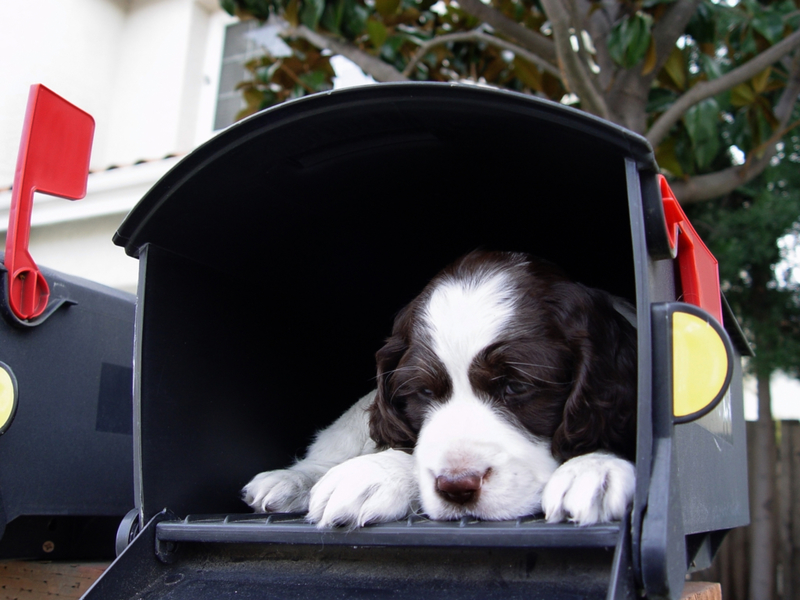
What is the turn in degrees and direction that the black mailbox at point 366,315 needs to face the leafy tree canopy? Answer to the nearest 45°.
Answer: approximately 180°

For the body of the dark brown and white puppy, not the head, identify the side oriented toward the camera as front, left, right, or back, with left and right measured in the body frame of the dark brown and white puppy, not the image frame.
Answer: front

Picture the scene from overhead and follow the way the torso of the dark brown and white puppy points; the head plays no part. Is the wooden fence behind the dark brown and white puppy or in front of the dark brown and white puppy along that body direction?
behind

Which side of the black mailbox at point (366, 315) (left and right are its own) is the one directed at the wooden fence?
back

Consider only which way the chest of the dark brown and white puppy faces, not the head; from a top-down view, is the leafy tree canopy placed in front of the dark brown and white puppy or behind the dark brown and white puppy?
behind
